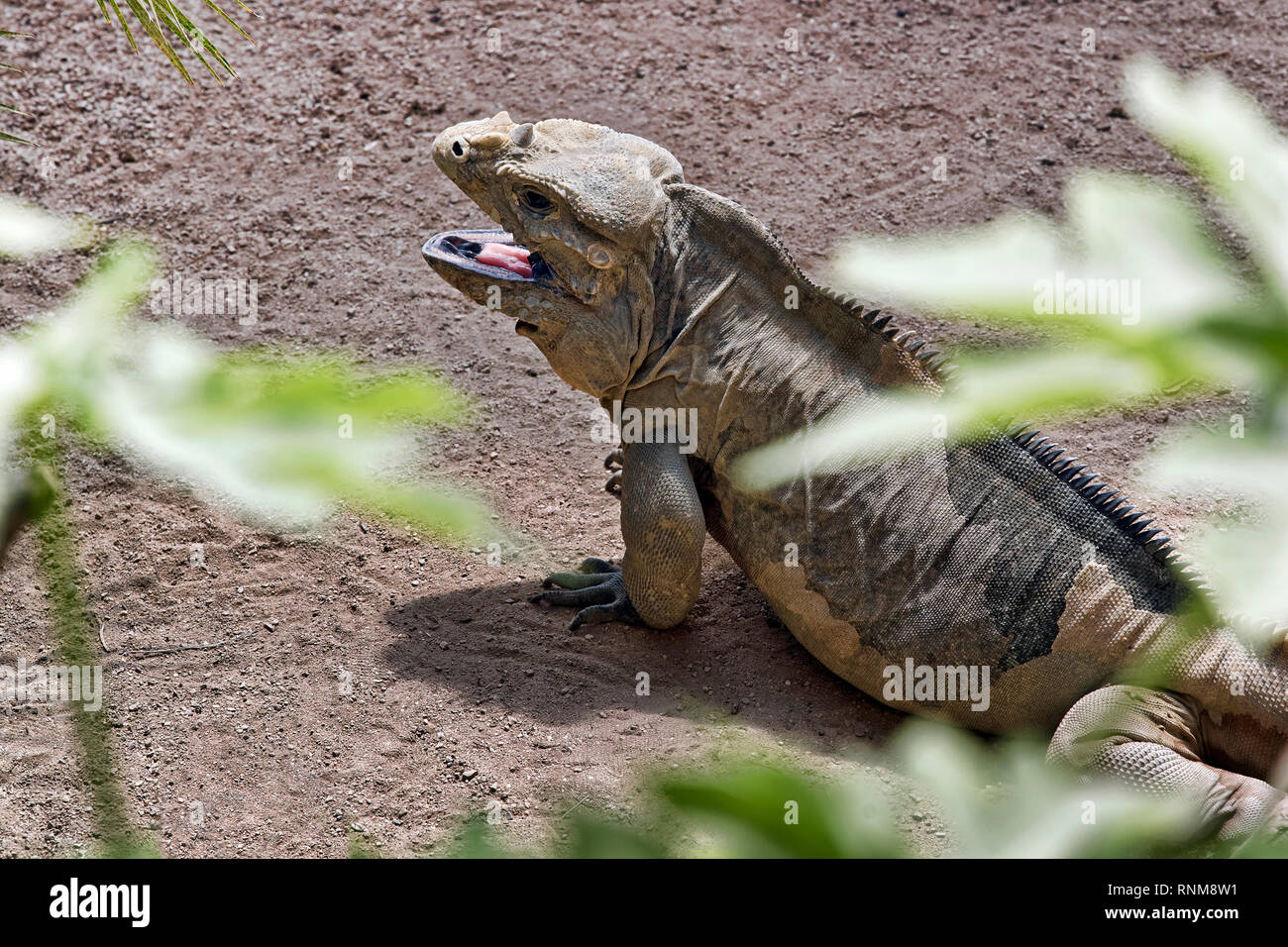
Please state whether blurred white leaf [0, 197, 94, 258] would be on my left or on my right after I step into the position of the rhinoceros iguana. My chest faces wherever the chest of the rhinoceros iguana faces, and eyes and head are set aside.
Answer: on my left

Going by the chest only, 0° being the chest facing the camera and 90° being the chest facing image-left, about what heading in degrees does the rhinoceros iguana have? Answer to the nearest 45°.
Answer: approximately 90°
